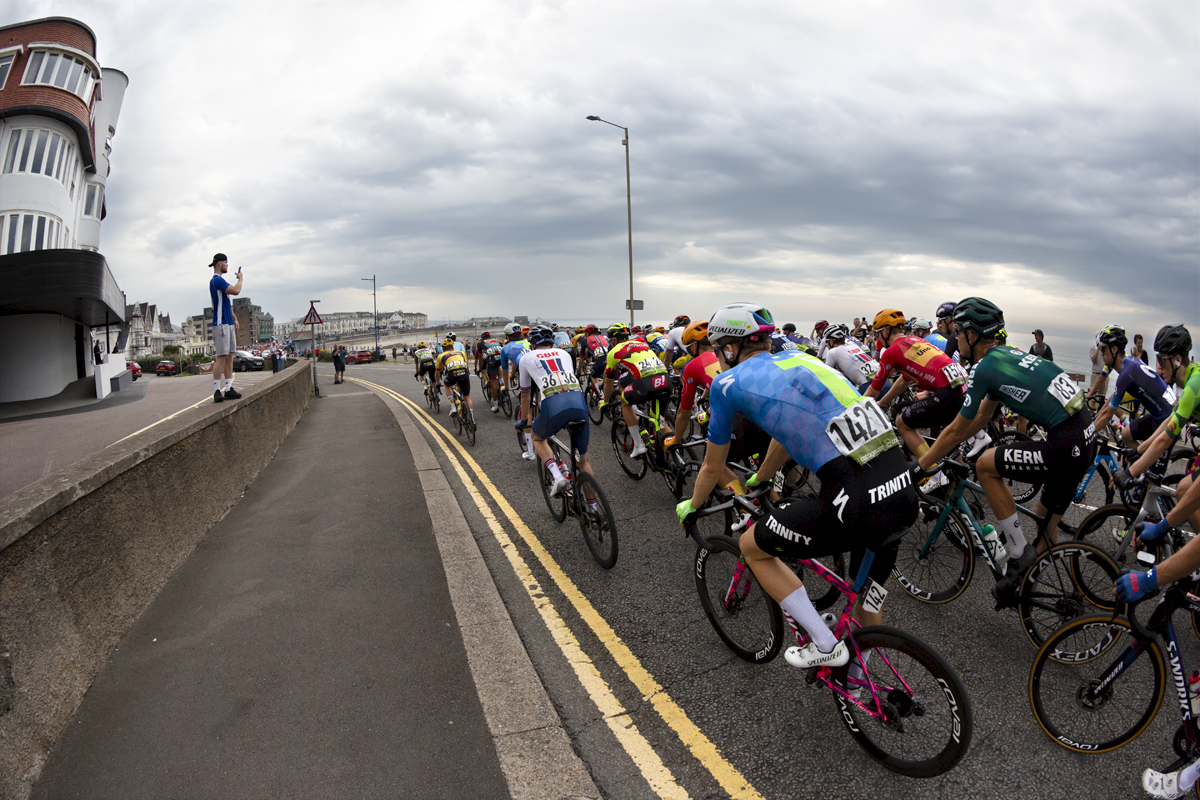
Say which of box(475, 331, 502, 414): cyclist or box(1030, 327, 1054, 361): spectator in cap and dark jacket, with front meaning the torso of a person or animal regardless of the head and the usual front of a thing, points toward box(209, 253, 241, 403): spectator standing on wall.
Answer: box(1030, 327, 1054, 361): spectator in cap and dark jacket

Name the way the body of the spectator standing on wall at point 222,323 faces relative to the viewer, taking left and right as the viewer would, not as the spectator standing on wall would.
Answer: facing to the right of the viewer

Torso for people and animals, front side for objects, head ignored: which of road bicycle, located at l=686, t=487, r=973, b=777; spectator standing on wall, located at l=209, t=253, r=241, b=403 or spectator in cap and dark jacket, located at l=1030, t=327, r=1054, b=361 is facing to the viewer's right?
spectator standing on wall, located at l=209, t=253, r=241, b=403

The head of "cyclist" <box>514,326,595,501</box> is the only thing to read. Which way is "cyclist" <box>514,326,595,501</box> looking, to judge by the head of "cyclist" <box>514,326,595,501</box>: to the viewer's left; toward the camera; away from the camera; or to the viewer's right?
away from the camera

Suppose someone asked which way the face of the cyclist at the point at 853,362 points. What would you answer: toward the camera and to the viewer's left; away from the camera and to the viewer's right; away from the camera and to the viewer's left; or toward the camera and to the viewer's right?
away from the camera and to the viewer's left

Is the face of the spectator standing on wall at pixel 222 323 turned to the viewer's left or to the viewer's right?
to the viewer's right

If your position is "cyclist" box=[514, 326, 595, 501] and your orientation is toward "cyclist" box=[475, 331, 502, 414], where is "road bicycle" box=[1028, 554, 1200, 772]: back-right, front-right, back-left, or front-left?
back-right

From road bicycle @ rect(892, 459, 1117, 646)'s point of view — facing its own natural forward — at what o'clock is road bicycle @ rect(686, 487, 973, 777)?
road bicycle @ rect(686, 487, 973, 777) is roughly at 8 o'clock from road bicycle @ rect(892, 459, 1117, 646).

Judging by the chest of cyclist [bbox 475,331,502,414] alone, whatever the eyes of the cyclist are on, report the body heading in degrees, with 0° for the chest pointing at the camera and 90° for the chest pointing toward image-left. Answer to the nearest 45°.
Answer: approximately 135°

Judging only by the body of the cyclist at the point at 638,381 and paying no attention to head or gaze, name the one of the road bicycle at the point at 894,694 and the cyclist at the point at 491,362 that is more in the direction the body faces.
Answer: the cyclist

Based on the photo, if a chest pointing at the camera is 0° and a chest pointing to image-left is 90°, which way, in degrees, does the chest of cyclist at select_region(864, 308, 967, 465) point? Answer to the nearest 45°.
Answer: approximately 135°

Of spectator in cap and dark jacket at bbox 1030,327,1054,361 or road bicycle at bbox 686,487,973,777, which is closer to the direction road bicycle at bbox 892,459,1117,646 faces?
the spectator in cap and dark jacket
